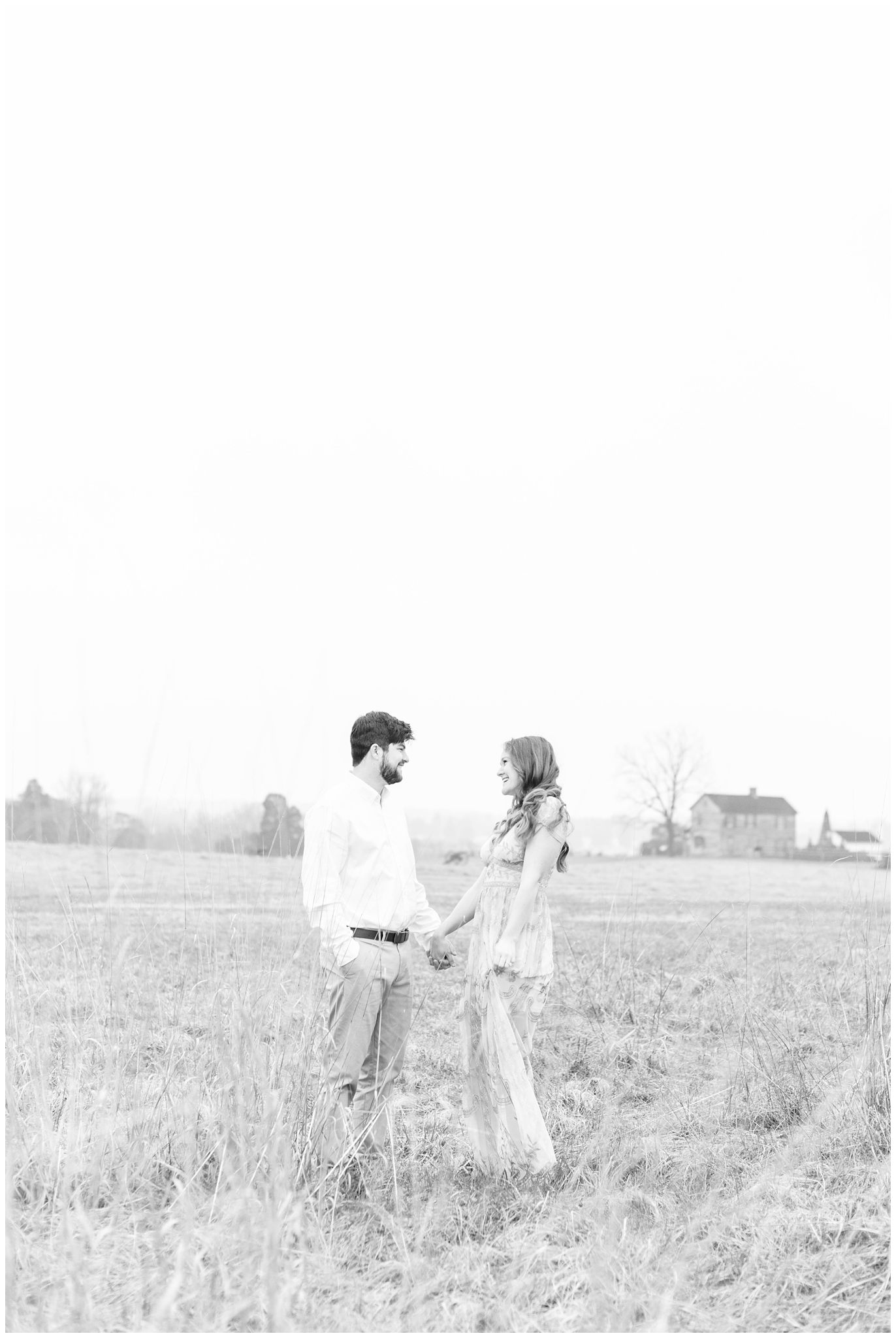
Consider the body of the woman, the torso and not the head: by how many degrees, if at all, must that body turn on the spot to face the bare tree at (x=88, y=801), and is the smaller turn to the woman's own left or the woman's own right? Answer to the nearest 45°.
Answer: approximately 45° to the woman's own right

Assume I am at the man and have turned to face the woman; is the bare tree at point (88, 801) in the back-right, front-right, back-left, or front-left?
back-left

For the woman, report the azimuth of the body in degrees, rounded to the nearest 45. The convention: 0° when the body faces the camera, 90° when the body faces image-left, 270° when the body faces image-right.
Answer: approximately 45°

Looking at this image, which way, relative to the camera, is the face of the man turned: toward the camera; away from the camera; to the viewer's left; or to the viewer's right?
to the viewer's right

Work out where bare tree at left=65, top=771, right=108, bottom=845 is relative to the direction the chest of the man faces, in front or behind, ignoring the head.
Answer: behind

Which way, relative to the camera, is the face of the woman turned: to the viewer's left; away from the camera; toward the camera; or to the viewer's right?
to the viewer's left

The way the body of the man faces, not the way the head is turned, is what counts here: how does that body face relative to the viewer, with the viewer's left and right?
facing the viewer and to the right of the viewer
